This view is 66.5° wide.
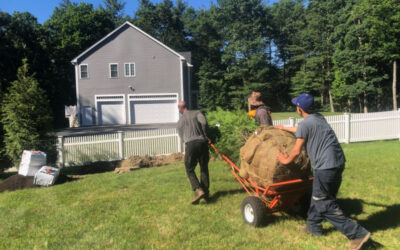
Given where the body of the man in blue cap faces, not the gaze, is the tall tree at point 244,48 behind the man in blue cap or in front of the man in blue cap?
in front

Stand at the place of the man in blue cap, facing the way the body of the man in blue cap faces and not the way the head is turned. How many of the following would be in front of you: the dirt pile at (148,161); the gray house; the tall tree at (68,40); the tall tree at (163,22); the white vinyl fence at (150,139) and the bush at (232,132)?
6

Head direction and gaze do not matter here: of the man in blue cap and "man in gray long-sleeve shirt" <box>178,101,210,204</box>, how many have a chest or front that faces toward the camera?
0

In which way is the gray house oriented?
toward the camera

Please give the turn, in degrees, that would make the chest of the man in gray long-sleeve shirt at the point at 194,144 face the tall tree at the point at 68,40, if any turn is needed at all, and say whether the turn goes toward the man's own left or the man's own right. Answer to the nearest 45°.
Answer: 0° — they already face it

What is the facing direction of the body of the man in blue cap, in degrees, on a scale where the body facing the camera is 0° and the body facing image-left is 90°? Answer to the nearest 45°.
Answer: approximately 135°

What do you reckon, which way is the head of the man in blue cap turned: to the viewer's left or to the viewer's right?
to the viewer's left

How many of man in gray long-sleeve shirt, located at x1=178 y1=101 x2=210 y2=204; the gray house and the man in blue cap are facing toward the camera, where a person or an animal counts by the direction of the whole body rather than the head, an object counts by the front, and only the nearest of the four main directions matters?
1

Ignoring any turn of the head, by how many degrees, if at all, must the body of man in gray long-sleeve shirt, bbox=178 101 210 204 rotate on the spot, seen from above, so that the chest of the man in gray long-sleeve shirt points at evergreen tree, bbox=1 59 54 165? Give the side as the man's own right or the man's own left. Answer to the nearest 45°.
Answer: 0° — they already face it

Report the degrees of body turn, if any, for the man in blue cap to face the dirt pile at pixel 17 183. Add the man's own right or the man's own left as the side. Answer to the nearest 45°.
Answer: approximately 45° to the man's own left

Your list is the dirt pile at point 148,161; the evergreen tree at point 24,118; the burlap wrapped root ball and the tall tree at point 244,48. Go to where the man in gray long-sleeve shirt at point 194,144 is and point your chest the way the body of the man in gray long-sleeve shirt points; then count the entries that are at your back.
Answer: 1

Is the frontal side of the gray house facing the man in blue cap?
yes

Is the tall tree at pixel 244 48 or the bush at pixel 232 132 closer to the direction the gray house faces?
the bush
